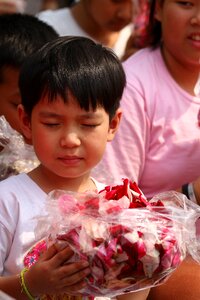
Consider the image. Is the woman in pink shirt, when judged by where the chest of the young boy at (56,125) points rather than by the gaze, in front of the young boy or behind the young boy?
behind

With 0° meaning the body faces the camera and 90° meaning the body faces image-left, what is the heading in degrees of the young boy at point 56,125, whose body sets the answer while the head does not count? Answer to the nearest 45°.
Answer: approximately 0°

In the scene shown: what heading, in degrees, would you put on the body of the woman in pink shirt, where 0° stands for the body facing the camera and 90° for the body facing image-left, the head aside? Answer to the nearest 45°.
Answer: approximately 315°

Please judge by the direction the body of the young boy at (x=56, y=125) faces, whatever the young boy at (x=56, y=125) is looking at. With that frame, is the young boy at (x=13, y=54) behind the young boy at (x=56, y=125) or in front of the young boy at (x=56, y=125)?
behind

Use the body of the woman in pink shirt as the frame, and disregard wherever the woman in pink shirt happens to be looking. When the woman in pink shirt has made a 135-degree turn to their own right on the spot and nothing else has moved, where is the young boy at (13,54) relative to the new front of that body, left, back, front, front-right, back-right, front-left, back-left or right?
front
